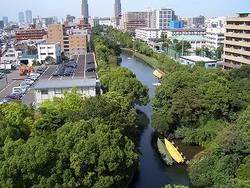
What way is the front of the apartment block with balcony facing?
toward the camera

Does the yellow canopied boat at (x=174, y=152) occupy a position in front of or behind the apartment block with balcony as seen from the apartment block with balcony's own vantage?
in front
